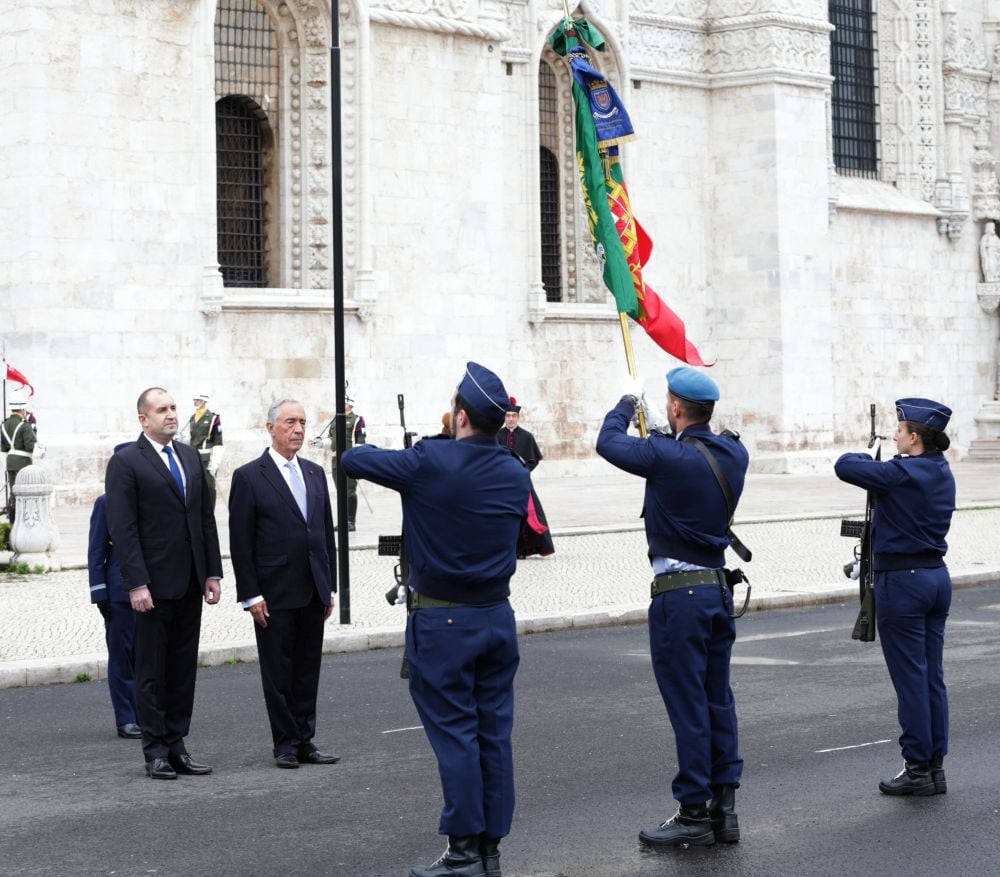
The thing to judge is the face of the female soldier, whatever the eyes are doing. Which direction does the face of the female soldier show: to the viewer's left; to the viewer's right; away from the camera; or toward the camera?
to the viewer's left

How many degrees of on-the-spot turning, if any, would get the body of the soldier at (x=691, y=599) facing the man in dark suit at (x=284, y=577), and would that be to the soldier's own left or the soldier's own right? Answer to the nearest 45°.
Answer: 0° — they already face them

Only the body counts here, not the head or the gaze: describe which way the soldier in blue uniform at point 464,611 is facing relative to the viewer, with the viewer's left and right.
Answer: facing away from the viewer and to the left of the viewer

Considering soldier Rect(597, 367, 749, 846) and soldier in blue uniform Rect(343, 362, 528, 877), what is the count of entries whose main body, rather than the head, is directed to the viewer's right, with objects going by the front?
0

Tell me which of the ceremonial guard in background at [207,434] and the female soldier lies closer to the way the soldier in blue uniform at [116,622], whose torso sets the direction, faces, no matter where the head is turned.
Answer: the female soldier

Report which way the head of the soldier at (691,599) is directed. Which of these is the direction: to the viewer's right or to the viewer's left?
to the viewer's left

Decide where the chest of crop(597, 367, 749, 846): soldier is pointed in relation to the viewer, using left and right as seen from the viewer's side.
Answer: facing away from the viewer and to the left of the viewer

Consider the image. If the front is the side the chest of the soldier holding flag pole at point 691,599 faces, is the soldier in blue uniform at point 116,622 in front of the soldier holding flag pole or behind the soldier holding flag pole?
in front

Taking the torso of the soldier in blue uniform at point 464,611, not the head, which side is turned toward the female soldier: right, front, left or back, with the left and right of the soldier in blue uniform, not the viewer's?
right

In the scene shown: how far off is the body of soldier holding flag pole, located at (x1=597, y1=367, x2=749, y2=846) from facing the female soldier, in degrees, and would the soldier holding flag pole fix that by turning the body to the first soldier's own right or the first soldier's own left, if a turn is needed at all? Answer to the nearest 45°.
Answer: approximately 90° to the first soldier's own right

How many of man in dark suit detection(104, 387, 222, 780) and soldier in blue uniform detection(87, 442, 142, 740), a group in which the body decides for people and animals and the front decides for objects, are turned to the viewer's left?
0
